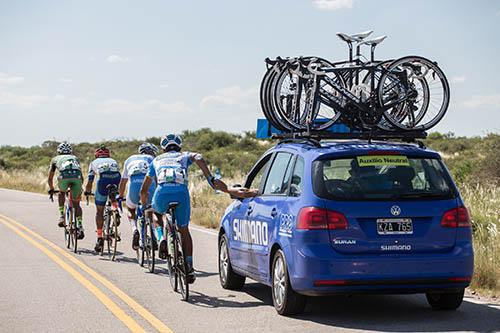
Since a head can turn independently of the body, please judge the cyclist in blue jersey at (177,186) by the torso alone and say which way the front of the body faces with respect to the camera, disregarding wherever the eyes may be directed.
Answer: away from the camera

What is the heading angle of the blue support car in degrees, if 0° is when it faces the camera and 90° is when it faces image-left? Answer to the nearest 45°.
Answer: approximately 135°

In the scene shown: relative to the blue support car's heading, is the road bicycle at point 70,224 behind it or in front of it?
in front

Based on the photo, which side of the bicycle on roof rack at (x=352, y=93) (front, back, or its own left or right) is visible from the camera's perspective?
left

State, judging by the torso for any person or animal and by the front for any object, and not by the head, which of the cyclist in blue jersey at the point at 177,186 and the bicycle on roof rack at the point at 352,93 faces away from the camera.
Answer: the cyclist in blue jersey

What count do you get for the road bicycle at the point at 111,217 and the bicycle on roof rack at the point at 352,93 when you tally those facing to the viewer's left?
1

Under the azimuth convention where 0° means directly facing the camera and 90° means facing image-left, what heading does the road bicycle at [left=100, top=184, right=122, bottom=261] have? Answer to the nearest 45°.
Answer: approximately 180°

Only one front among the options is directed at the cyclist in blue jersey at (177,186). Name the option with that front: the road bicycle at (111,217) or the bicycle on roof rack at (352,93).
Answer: the bicycle on roof rack

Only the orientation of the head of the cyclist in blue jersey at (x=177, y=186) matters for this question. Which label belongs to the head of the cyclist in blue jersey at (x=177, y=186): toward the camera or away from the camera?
away from the camera

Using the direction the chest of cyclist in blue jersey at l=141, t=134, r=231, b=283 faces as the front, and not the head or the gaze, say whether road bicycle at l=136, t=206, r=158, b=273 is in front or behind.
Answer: in front

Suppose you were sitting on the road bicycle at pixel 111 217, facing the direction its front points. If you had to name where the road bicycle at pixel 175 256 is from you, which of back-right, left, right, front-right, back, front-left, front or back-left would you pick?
back

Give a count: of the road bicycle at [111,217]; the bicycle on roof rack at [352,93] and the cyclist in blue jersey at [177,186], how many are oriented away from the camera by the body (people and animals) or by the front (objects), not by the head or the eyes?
2

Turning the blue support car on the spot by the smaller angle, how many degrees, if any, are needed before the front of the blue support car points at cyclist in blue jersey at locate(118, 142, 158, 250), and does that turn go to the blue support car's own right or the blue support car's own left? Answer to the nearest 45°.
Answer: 0° — it already faces them
